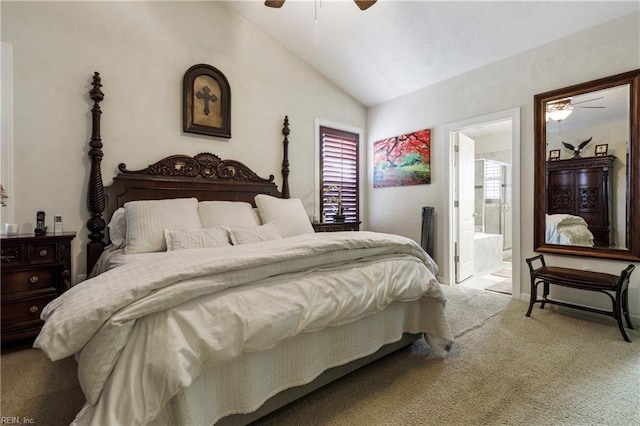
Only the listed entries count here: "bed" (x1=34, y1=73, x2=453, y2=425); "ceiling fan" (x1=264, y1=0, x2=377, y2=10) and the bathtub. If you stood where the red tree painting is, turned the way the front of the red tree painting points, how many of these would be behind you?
1

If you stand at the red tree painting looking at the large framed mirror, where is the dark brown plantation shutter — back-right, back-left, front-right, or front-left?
back-right

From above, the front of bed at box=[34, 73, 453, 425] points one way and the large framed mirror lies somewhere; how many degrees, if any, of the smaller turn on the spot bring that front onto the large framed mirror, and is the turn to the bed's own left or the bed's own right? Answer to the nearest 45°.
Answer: approximately 45° to the bed's own left

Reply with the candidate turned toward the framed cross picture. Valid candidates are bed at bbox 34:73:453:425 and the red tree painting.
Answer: the red tree painting

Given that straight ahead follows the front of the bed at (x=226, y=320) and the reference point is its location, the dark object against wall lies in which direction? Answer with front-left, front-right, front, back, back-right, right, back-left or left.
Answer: left

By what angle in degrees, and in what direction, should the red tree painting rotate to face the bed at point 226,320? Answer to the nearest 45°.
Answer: approximately 45° to its left

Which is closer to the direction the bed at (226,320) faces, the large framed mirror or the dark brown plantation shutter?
the large framed mirror

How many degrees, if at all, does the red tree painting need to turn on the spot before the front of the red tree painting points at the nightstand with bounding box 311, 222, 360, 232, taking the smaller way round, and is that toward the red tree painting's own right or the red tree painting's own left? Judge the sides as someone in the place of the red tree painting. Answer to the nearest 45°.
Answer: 0° — it already faces it

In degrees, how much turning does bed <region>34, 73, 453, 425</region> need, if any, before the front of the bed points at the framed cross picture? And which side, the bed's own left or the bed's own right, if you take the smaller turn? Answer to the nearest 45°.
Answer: approximately 135° to the bed's own left

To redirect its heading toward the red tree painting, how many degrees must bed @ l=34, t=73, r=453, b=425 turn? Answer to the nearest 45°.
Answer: approximately 90° to its left

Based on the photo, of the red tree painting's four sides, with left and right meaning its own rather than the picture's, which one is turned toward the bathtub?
back

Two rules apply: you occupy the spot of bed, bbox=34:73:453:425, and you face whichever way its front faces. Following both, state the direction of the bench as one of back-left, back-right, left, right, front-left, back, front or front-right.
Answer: front-left

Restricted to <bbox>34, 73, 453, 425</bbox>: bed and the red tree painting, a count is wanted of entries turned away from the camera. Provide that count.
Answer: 0

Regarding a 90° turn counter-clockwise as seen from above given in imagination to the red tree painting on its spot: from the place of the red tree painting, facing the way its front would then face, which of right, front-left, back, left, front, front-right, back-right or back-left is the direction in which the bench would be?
front

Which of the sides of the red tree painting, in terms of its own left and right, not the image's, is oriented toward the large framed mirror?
left

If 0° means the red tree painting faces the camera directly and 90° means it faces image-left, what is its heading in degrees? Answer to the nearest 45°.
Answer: approximately 45°
